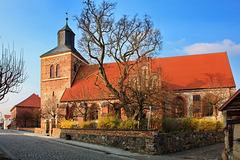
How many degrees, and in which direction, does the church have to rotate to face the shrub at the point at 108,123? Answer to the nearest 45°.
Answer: approximately 45° to its left

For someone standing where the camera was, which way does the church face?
facing the viewer and to the left of the viewer

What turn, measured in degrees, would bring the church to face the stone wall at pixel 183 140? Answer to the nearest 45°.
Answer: approximately 45° to its left
